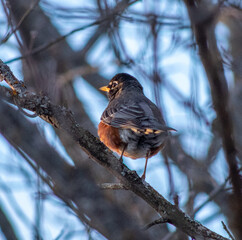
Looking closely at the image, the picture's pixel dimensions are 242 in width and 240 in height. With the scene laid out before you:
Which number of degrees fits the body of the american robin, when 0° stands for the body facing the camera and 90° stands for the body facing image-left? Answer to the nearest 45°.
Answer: approximately 135°
